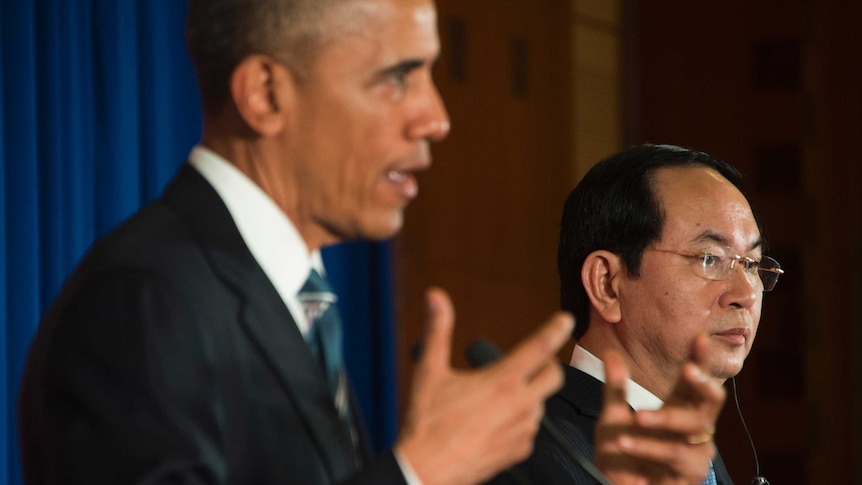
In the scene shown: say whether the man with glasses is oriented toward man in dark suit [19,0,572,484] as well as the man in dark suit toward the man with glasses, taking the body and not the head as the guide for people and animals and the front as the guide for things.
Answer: no

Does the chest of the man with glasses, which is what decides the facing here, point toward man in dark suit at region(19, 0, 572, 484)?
no

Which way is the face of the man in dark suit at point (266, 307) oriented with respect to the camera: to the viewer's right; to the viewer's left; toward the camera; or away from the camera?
to the viewer's right

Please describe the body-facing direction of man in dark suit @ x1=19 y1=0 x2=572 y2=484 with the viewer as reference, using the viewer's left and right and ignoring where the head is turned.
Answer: facing to the right of the viewer

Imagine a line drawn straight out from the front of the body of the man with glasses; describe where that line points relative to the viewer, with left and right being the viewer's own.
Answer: facing the viewer and to the right of the viewer

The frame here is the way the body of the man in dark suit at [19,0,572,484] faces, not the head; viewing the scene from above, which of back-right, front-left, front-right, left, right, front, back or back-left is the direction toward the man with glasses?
front-left

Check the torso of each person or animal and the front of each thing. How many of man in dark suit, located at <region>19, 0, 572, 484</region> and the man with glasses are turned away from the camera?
0
